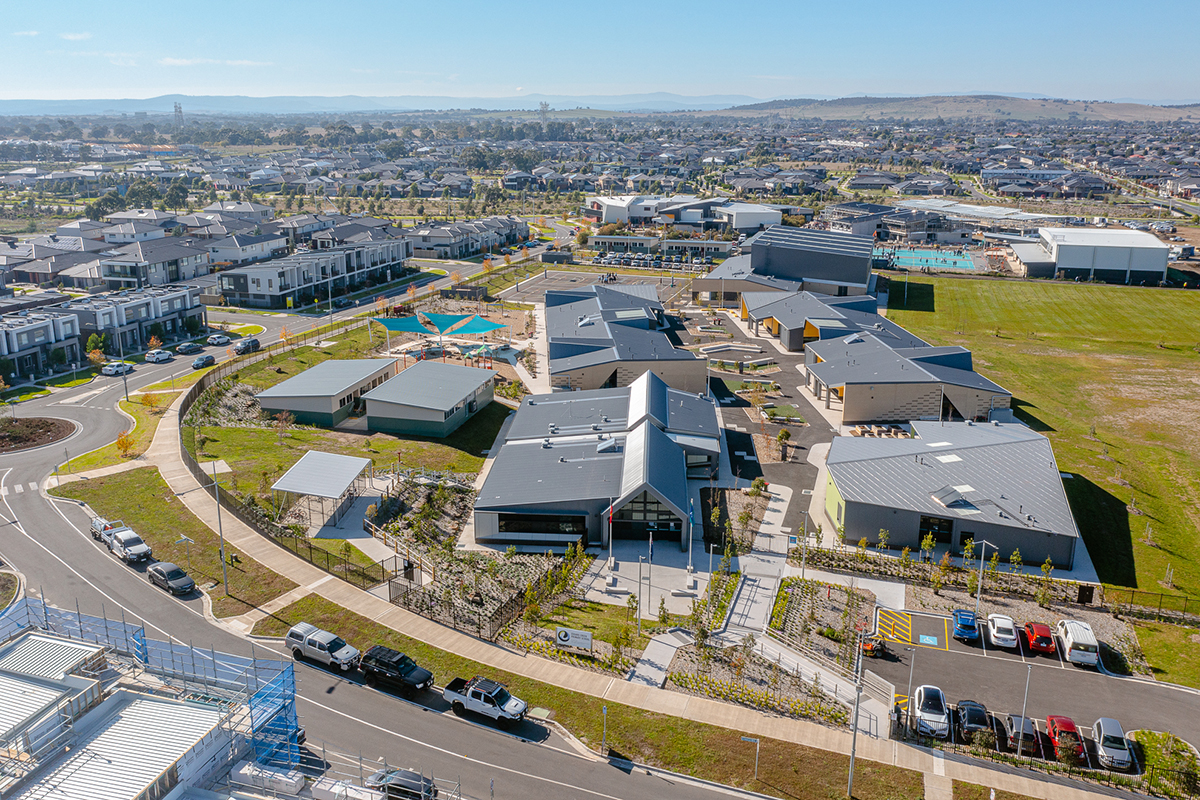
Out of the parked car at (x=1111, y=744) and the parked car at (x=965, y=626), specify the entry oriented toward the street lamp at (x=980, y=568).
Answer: the parked car at (x=965, y=626)

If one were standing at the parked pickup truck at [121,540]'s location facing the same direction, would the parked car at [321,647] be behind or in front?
in front

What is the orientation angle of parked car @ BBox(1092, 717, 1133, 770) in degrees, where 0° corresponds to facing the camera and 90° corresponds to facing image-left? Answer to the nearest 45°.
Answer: approximately 0°

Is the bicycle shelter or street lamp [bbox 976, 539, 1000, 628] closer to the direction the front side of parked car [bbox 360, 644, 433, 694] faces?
the street lamp

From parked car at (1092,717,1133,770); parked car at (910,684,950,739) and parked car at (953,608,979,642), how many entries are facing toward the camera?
2

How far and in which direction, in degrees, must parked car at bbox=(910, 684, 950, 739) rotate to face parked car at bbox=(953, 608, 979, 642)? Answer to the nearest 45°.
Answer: approximately 180°

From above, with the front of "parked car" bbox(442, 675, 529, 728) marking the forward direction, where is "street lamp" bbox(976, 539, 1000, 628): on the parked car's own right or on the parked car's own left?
on the parked car's own left

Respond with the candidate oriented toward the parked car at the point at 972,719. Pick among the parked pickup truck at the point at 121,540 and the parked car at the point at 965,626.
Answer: the parked pickup truck at the point at 121,540

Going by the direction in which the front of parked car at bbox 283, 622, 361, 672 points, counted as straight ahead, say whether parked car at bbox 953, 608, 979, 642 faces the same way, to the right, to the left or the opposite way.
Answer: to the left

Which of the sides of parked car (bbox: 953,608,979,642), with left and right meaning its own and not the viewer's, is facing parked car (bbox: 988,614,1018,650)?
right

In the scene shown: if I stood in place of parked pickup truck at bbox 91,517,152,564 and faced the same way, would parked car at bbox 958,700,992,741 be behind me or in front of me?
in front

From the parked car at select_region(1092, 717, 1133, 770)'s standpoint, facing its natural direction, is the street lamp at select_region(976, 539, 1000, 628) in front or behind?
behind

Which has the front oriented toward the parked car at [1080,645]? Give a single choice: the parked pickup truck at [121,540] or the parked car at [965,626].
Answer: the parked pickup truck at [121,540]

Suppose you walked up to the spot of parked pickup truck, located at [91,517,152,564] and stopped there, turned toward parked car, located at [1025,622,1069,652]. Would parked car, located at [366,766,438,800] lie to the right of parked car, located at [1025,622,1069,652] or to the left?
right

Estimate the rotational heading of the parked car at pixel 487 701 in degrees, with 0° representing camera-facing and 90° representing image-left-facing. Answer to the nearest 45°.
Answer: approximately 315°
